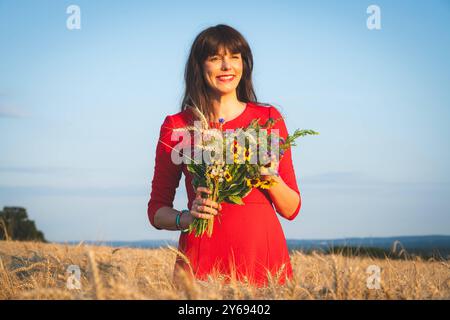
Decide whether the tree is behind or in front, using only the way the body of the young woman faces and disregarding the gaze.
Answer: behind

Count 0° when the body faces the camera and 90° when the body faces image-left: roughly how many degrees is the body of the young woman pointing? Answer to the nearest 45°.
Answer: approximately 0°
